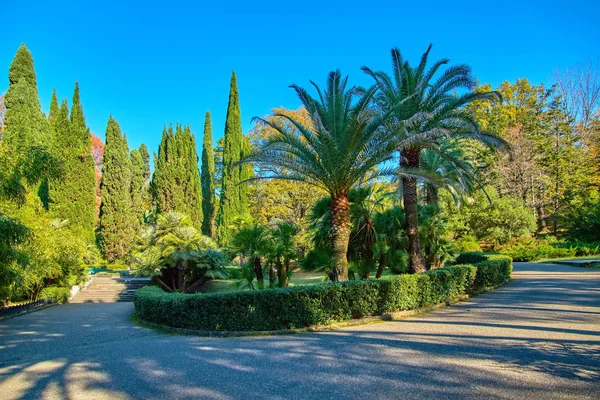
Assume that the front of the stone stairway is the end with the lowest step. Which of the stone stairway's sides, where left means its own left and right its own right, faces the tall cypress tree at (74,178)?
back

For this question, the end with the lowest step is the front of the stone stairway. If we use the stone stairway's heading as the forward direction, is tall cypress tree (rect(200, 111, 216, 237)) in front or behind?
behind

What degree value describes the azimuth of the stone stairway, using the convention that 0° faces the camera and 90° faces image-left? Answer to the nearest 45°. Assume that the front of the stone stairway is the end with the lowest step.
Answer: approximately 0°

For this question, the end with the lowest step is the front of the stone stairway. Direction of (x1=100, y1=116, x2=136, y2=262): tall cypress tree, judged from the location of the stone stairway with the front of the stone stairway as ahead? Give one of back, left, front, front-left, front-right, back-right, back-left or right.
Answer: back

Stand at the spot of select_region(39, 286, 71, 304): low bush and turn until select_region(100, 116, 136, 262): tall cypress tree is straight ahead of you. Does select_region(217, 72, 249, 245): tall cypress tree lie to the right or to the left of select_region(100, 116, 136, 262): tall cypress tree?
right
